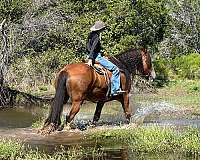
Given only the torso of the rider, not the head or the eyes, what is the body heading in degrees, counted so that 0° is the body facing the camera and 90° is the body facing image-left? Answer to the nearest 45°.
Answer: approximately 270°

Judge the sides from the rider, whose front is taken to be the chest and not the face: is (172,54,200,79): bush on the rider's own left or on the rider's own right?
on the rider's own left
